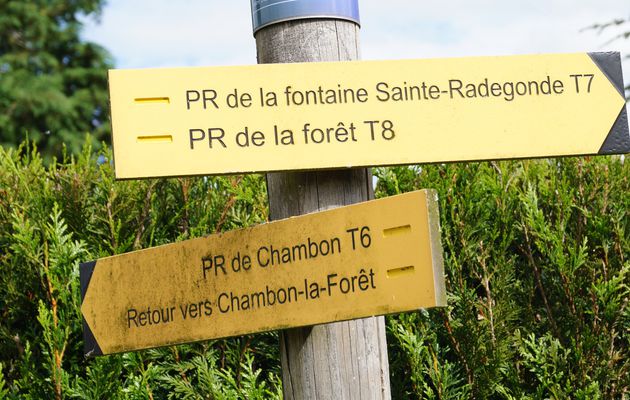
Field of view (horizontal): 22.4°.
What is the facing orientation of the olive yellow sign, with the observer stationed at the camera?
facing the viewer and to the left of the viewer

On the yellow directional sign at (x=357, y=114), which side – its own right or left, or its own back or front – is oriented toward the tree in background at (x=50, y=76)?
back

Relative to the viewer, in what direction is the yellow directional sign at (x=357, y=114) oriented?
toward the camera

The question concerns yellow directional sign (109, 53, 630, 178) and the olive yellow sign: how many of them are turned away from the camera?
0
